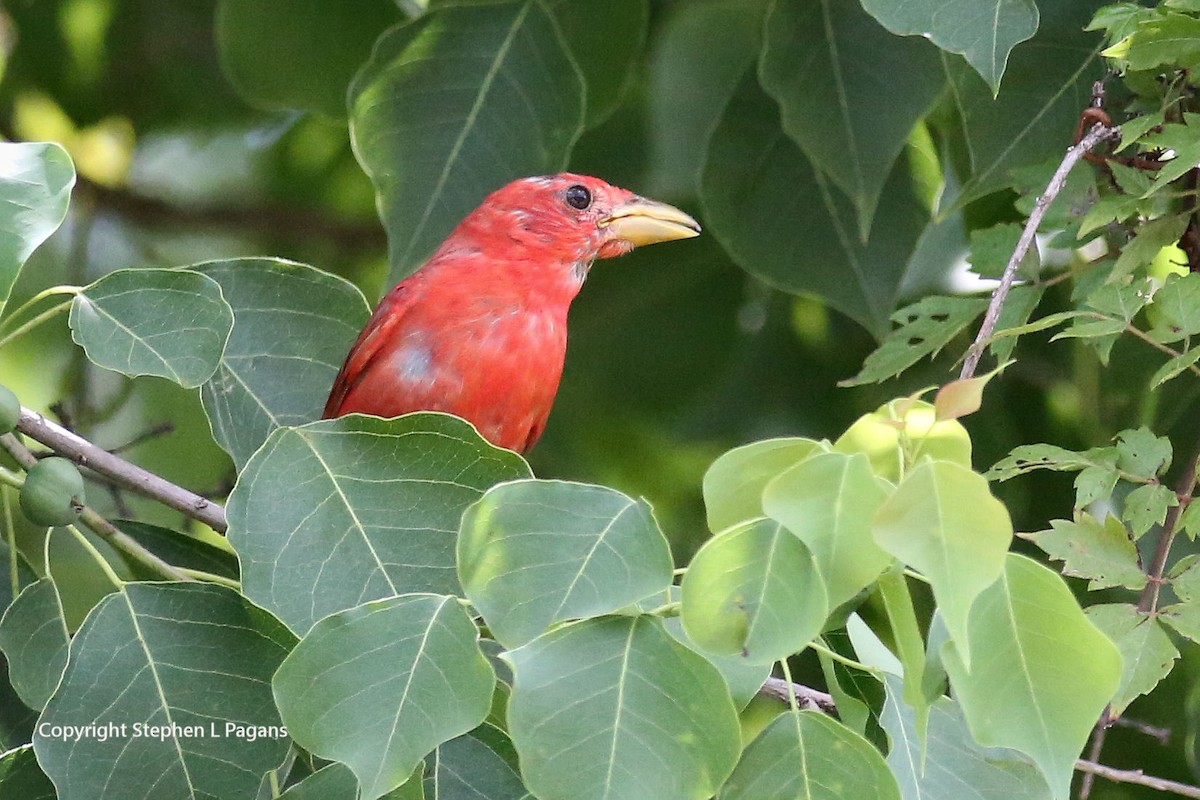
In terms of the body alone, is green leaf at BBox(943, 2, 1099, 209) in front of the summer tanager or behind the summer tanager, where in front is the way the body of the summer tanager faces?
in front

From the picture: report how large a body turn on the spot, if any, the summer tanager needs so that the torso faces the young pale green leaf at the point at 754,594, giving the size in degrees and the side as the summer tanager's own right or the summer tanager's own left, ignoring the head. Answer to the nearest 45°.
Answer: approximately 45° to the summer tanager's own right

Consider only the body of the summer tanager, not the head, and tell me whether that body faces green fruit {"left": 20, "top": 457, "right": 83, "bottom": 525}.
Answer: no

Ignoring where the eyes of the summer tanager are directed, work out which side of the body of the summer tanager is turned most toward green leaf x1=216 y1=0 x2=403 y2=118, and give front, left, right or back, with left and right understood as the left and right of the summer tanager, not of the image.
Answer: back

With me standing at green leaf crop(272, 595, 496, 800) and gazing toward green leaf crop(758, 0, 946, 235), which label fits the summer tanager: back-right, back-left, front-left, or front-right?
front-left

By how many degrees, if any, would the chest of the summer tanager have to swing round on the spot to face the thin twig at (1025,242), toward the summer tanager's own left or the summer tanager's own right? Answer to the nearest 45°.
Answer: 0° — it already faces it

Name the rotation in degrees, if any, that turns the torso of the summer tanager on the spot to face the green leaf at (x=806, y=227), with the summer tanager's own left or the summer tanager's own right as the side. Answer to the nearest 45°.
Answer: approximately 45° to the summer tanager's own left

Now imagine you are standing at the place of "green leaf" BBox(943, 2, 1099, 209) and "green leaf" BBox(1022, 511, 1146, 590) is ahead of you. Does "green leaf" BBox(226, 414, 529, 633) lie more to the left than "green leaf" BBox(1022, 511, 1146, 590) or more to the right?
right

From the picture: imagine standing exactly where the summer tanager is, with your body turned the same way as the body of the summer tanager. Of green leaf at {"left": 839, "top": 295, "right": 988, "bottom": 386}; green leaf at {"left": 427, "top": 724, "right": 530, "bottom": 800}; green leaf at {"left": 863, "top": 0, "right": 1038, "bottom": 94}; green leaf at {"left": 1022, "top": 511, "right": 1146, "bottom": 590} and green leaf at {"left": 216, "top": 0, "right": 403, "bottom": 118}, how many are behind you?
1

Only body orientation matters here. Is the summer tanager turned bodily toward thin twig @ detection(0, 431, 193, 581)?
no

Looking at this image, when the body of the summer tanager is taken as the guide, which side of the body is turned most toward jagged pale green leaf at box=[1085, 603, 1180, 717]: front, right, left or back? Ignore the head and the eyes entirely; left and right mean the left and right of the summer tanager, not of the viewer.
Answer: front

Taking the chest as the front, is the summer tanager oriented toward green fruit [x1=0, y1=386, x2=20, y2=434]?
no

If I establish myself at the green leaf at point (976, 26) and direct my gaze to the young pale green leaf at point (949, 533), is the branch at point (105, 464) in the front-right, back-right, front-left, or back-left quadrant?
front-right

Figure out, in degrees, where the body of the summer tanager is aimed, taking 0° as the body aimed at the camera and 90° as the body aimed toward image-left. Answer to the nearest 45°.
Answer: approximately 315°

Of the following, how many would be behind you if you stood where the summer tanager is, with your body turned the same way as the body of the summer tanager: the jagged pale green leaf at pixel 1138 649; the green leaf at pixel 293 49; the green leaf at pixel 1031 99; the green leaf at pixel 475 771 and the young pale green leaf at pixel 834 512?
1
